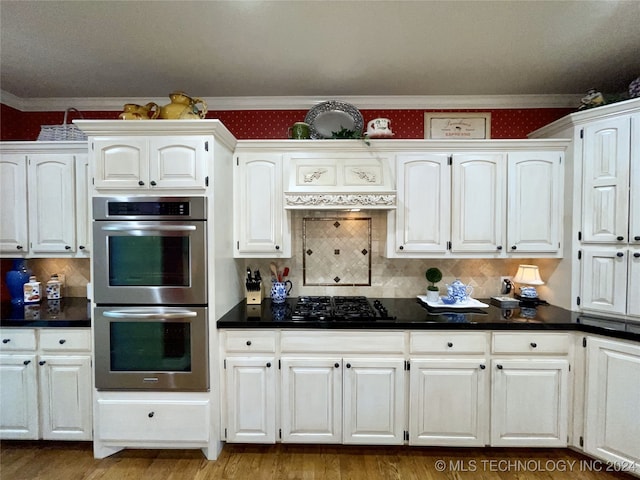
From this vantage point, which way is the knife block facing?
toward the camera

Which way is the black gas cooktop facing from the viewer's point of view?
toward the camera

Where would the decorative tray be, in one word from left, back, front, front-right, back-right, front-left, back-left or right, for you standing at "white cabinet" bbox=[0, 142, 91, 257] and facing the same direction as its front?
front-left

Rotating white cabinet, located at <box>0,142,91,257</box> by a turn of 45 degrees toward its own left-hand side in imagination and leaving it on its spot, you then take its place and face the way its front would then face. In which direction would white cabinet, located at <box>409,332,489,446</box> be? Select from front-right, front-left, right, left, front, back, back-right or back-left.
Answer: front

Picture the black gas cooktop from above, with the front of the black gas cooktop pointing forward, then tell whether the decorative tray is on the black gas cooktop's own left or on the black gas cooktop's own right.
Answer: on the black gas cooktop's own left

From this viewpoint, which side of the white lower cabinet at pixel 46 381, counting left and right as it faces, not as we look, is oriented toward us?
front

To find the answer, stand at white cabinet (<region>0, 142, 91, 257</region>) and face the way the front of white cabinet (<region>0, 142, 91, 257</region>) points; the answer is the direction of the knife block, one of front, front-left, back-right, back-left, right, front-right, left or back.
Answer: front-left

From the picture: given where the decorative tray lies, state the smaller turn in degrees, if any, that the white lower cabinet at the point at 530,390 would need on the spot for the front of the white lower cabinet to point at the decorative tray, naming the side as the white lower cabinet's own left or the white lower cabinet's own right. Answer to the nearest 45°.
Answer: approximately 90° to the white lower cabinet's own right

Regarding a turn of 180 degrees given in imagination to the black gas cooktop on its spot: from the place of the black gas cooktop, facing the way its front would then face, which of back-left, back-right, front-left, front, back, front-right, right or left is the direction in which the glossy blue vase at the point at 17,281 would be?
left

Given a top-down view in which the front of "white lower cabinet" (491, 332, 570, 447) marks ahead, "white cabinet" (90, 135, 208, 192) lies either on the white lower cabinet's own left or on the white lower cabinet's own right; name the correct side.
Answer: on the white lower cabinet's own right

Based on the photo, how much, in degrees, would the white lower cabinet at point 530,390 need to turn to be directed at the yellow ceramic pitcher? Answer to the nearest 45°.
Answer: approximately 45° to its right
